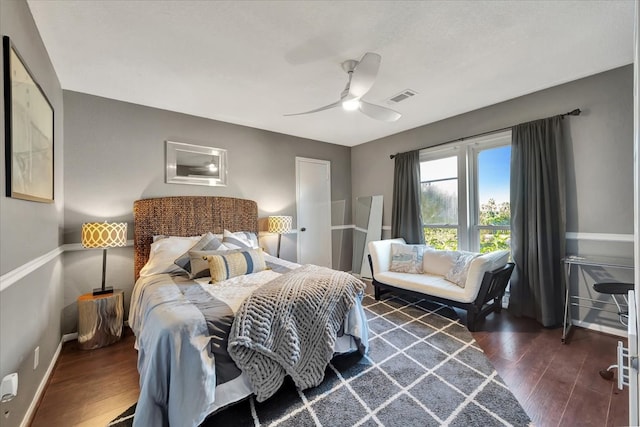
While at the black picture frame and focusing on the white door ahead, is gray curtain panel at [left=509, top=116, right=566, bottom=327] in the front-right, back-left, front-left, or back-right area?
front-right

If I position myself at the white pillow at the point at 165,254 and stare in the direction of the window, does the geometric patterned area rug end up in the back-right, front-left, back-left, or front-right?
front-right

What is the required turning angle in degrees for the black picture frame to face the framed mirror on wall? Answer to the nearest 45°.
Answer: approximately 45° to its left

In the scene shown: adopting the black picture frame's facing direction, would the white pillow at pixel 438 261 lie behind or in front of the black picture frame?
in front

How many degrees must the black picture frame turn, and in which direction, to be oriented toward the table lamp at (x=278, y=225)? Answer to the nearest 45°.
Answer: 0° — it already faces it

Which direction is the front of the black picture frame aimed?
to the viewer's right

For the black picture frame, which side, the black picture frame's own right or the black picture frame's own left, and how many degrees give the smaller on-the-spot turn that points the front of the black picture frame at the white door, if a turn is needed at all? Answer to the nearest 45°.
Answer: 0° — it already faces it

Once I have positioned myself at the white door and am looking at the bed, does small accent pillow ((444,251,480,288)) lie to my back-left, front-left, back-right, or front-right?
front-left

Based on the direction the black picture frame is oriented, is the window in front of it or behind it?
in front

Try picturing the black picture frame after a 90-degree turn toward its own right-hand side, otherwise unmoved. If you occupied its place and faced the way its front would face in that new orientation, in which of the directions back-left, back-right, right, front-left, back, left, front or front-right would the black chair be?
front-left

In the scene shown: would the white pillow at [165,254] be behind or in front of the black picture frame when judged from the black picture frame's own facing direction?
in front
